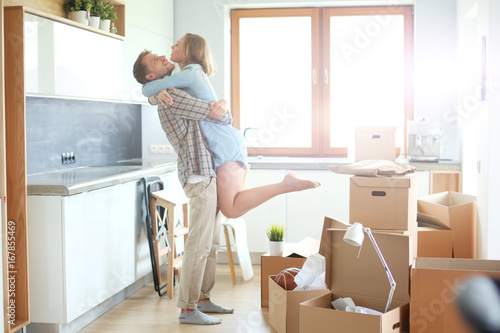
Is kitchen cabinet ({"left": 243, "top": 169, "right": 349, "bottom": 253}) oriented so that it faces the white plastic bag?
yes

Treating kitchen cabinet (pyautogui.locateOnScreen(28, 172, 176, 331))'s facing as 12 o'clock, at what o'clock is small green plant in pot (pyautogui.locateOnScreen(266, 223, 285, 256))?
The small green plant in pot is roughly at 10 o'clock from the kitchen cabinet.

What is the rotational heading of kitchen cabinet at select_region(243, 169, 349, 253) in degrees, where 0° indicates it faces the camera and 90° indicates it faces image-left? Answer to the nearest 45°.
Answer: approximately 0°

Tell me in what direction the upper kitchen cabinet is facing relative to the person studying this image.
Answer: facing the viewer and to the right of the viewer

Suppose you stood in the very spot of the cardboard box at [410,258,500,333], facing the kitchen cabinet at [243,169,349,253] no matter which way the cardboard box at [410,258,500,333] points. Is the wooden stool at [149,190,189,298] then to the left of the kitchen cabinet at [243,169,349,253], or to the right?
left

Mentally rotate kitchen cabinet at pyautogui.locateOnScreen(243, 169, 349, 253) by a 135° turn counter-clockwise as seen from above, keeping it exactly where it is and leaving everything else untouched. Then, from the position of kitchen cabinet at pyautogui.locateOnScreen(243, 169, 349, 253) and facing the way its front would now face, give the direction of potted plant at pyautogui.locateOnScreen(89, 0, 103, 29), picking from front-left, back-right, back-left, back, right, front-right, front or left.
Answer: back

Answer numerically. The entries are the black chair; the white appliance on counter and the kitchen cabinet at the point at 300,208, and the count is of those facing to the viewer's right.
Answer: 1

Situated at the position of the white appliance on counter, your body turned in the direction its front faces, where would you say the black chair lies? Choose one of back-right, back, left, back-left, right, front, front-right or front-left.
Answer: front-right

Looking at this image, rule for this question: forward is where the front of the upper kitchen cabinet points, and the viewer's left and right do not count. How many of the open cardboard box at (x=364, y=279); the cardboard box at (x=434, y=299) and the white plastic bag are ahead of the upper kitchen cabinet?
3

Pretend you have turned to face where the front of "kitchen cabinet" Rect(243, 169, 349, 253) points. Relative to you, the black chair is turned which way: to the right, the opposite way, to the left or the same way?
to the left

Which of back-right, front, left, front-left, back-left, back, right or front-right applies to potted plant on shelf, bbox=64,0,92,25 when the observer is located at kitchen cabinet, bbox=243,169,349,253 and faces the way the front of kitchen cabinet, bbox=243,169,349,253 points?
front-right
